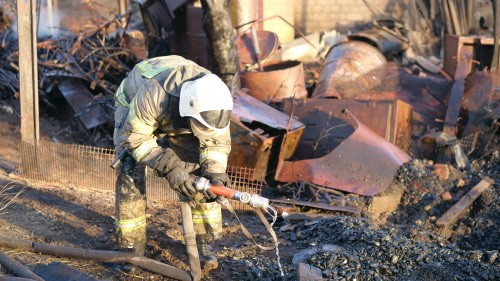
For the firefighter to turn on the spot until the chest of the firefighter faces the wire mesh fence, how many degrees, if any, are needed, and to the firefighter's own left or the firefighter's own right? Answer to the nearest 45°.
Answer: approximately 180°

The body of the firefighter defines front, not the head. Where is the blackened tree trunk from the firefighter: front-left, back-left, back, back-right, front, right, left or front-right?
back-left

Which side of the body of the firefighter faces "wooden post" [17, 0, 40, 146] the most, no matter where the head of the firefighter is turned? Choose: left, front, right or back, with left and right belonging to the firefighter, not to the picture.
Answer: back

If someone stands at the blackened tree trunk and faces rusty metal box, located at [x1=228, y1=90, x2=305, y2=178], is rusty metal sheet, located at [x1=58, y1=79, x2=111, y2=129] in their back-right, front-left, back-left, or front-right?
back-right

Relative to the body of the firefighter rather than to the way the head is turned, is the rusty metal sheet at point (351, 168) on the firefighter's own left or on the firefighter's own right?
on the firefighter's own left

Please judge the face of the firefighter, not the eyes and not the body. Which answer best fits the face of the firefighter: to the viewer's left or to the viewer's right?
to the viewer's right

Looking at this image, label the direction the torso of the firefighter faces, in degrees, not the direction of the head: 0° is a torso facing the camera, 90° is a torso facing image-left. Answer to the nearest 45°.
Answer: approximately 315°

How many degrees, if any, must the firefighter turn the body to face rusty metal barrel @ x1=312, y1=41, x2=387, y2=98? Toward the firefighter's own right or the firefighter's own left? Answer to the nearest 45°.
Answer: approximately 90° to the firefighter's own left

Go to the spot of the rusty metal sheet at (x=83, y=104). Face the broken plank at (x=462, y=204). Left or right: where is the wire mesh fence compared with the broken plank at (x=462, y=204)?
right

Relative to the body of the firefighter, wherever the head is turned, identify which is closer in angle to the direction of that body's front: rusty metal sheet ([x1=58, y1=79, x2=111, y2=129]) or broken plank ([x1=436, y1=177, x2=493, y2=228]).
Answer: the broken plank

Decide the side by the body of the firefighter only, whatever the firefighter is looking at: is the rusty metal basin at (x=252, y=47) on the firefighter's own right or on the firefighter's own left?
on the firefighter's own left
